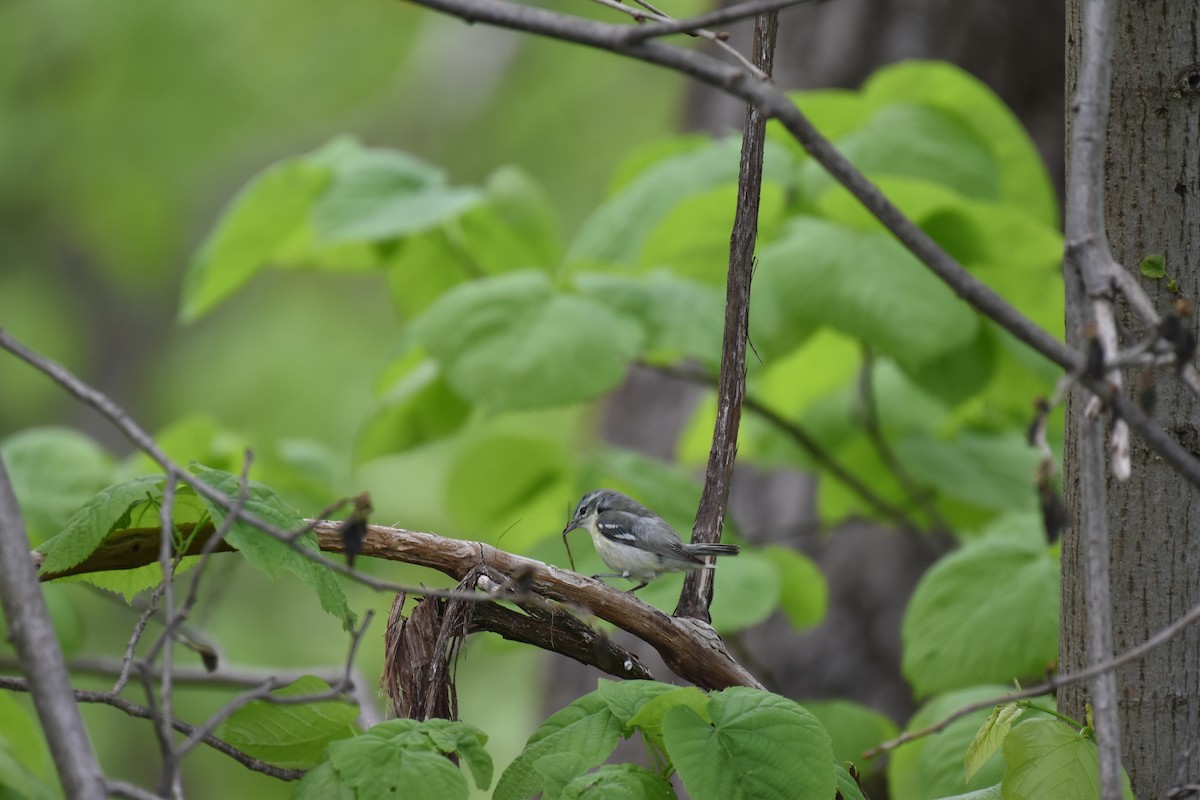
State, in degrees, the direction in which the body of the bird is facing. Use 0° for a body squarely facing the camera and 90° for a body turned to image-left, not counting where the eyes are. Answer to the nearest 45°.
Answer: approximately 90°

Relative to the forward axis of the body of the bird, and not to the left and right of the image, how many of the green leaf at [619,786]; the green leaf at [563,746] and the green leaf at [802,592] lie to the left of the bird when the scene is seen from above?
2

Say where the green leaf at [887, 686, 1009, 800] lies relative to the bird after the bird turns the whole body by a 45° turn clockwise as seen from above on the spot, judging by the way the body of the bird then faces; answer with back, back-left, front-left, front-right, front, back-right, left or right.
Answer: back

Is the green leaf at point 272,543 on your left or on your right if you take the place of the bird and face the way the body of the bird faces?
on your left

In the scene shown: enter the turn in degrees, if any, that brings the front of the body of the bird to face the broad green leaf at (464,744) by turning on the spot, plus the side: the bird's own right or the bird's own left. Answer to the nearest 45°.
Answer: approximately 90° to the bird's own left

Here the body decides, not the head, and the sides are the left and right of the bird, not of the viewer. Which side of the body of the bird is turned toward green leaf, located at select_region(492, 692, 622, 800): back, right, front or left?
left
